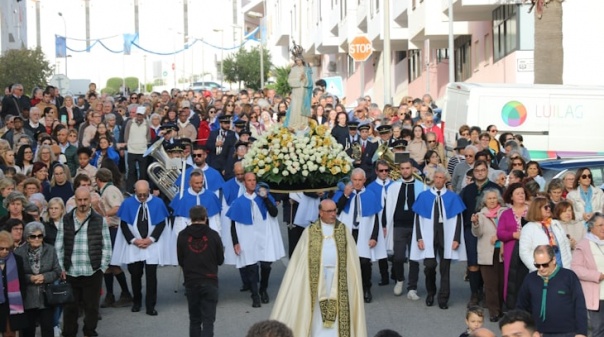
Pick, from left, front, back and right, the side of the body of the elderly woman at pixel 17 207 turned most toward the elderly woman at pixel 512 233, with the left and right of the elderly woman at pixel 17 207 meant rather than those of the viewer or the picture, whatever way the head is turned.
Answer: left

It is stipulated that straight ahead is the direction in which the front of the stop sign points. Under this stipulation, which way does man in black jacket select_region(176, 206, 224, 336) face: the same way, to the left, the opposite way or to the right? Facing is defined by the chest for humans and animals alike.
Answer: the opposite way

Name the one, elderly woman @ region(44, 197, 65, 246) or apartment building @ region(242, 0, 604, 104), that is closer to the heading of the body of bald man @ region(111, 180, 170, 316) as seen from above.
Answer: the elderly woman

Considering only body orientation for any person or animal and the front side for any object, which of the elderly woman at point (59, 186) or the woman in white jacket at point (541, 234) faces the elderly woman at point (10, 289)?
the elderly woman at point (59, 186)

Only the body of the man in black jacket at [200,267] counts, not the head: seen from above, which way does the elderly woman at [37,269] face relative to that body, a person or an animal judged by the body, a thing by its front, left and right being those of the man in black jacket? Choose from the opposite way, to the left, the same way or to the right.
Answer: the opposite way

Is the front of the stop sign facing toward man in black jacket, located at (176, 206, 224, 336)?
yes

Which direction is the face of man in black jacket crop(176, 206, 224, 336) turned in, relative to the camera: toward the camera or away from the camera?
away from the camera

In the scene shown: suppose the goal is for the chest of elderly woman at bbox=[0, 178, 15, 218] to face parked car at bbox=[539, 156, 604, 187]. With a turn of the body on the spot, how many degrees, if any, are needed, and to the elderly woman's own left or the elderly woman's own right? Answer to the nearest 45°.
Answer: approximately 45° to the elderly woman's own left

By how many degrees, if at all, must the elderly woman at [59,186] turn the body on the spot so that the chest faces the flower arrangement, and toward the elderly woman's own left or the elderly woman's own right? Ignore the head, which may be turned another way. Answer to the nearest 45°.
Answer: approximately 45° to the elderly woman's own left
